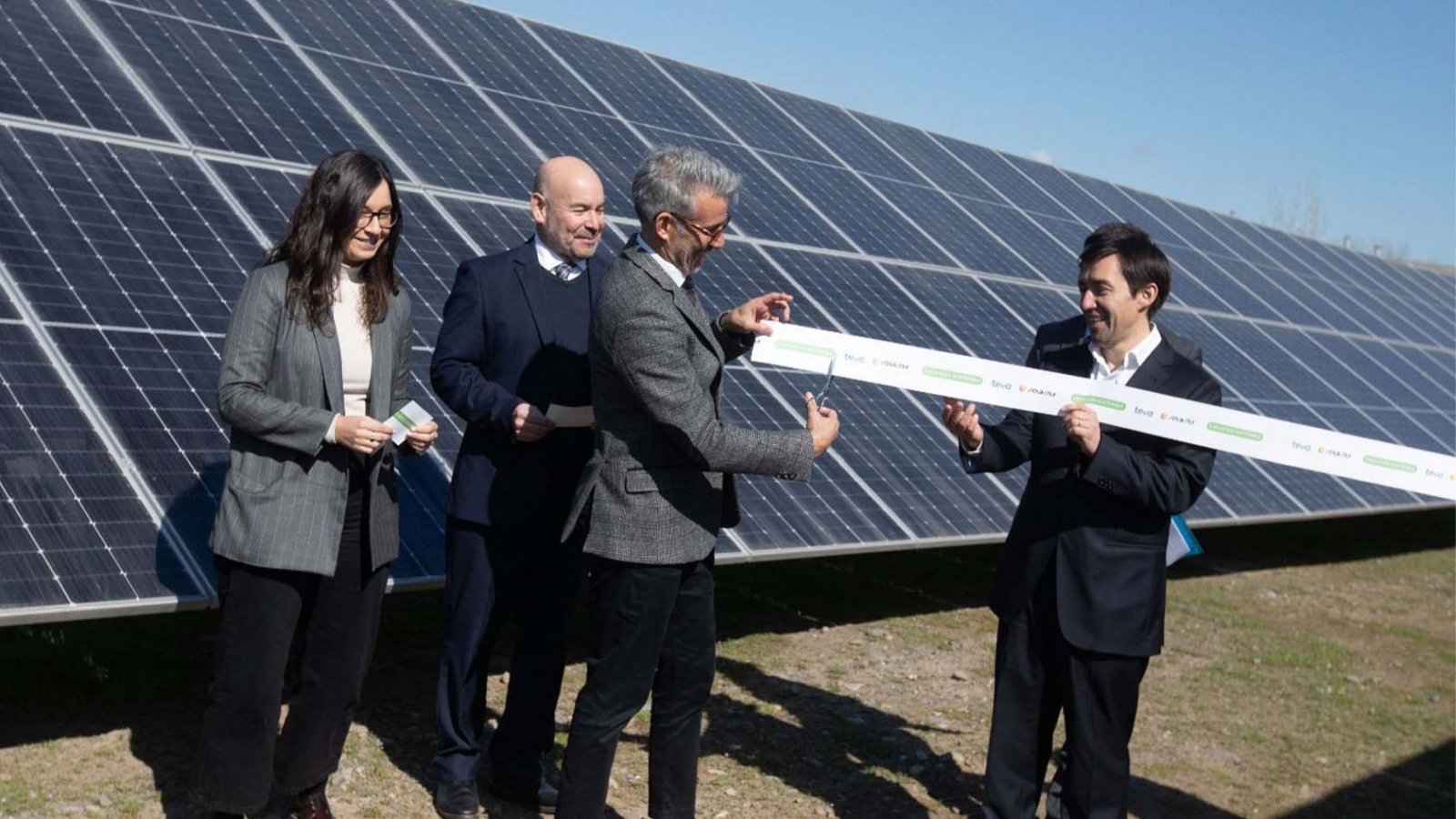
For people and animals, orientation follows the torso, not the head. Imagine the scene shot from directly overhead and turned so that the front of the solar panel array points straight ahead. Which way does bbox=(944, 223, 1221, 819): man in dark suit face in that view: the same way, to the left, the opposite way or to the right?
to the right

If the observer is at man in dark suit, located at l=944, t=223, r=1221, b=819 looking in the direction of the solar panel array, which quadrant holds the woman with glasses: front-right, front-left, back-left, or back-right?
front-left

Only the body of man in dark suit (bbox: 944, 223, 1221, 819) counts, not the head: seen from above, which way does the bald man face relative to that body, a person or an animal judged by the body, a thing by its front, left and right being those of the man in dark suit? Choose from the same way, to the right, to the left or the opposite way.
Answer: to the left

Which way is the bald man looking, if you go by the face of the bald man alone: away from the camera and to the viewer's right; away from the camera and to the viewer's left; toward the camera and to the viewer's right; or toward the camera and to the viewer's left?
toward the camera and to the viewer's right

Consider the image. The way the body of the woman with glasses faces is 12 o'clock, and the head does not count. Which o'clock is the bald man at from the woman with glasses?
The bald man is roughly at 9 o'clock from the woman with glasses.

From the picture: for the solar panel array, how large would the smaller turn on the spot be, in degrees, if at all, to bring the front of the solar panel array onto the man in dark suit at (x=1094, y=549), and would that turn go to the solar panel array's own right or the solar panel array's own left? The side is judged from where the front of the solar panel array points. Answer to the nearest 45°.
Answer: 0° — it already faces them

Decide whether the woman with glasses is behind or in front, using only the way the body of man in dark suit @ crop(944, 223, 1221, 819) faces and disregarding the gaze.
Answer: in front

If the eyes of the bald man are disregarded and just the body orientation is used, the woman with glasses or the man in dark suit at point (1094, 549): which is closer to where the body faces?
the man in dark suit

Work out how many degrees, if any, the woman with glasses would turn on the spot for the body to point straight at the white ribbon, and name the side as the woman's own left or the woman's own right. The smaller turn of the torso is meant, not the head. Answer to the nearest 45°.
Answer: approximately 45° to the woman's own left

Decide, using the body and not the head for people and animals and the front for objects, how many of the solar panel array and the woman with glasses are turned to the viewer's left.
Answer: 0

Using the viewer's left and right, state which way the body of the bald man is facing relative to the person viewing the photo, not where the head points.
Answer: facing the viewer and to the right of the viewer

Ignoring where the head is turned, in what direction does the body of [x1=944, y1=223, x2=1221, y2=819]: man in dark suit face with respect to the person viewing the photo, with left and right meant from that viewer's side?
facing the viewer and to the left of the viewer

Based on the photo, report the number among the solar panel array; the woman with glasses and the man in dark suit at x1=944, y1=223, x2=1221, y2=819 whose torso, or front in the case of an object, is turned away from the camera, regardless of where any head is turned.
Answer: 0

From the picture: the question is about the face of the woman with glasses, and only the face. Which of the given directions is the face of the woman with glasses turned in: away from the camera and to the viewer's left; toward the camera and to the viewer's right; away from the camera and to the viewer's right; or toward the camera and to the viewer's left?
toward the camera and to the viewer's right

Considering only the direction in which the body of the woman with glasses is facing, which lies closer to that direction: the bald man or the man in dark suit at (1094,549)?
the man in dark suit

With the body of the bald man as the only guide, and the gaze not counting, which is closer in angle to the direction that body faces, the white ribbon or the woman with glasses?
the white ribbon
